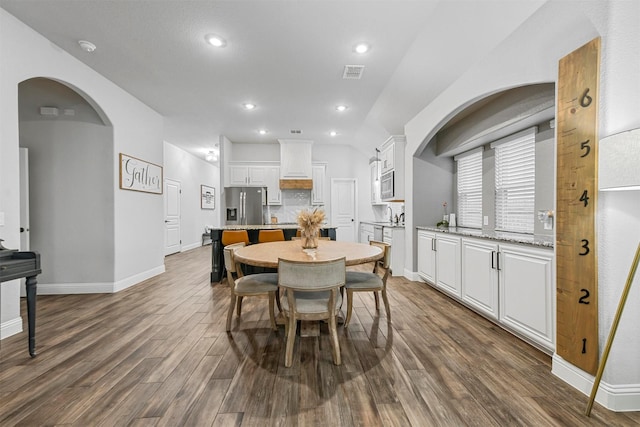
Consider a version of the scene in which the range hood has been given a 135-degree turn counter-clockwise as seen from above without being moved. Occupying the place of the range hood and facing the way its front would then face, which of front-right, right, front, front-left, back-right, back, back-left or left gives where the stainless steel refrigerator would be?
back-left

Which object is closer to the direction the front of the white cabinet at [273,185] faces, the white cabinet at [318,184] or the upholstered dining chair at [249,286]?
the upholstered dining chair

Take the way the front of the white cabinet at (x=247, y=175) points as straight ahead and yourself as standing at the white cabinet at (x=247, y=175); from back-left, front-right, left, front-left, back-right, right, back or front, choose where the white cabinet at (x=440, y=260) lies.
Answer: front-left

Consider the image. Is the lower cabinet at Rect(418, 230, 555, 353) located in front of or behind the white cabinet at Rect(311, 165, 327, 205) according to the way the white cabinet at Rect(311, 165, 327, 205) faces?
in front

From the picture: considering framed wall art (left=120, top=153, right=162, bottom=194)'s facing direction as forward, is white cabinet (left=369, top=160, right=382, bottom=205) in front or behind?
in front

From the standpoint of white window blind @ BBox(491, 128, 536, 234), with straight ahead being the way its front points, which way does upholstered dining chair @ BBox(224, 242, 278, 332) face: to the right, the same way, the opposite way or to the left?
the opposite way

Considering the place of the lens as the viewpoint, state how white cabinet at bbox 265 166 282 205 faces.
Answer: facing the viewer

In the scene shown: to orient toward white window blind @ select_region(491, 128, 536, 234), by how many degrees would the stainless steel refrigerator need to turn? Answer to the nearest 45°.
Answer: approximately 45° to its left

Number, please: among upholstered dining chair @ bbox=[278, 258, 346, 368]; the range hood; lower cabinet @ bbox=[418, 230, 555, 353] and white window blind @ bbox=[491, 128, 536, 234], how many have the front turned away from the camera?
1

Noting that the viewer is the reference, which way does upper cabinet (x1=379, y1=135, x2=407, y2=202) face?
facing to the left of the viewer

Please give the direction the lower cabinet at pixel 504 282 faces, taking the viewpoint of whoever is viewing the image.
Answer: facing the viewer and to the left of the viewer

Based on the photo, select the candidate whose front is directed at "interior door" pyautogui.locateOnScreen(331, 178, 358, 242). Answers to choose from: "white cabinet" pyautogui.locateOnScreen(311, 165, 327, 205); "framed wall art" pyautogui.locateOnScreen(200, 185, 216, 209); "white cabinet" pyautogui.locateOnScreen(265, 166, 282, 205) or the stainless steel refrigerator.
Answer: the framed wall art

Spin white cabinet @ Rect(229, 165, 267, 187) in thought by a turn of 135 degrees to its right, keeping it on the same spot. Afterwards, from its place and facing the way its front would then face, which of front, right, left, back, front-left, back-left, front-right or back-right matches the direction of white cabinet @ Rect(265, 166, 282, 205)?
back-right

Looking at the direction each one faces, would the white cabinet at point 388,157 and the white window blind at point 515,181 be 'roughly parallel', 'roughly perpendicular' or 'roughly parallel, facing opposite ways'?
roughly parallel

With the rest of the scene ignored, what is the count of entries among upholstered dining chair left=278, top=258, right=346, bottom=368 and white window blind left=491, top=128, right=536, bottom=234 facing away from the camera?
1

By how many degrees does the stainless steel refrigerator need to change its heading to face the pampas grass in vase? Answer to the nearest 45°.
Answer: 0° — it already faces it

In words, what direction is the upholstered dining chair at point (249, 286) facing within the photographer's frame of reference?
facing to the right of the viewer

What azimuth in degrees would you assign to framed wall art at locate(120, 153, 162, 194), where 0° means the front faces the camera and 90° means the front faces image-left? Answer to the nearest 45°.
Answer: approximately 315°
